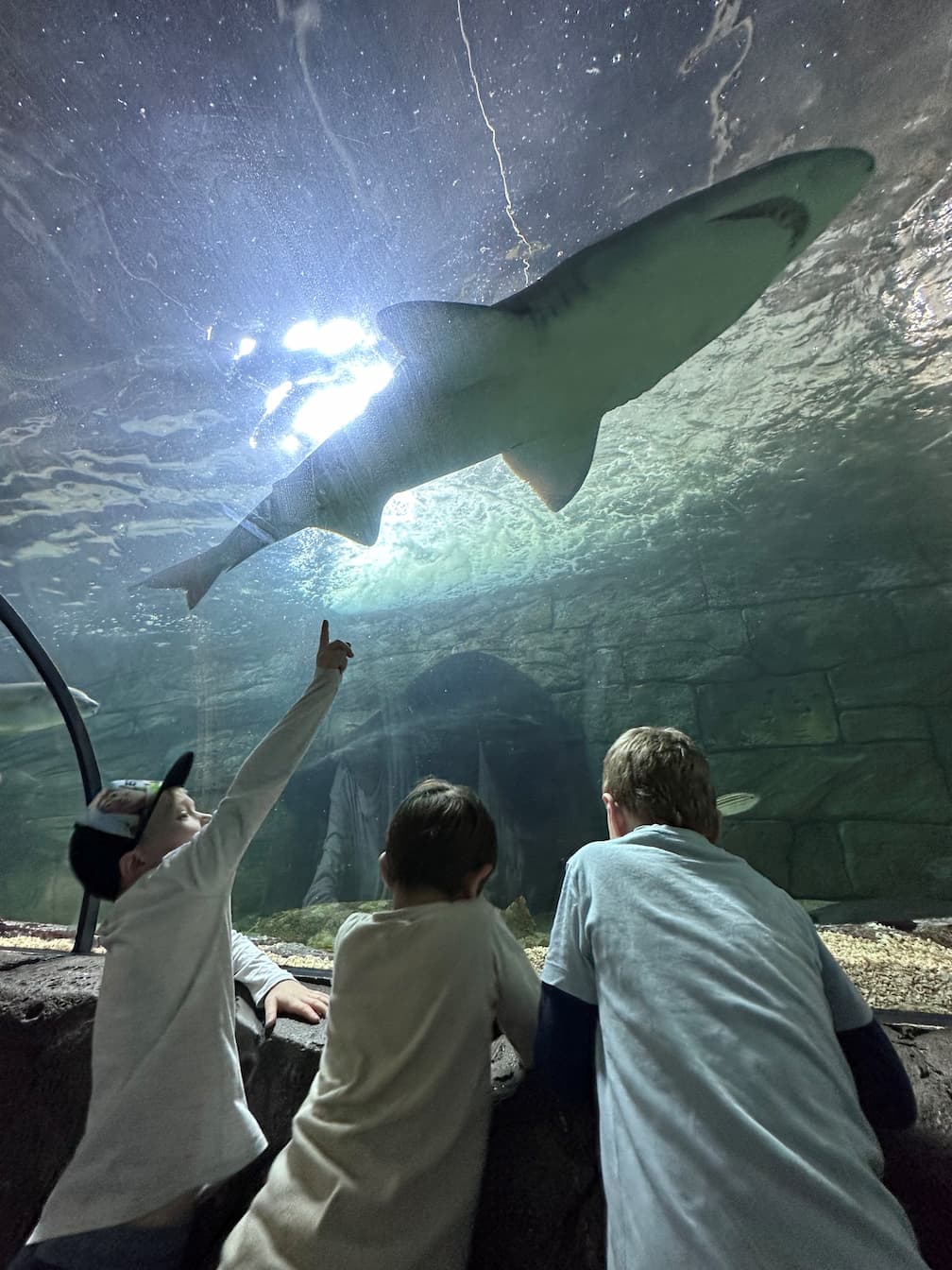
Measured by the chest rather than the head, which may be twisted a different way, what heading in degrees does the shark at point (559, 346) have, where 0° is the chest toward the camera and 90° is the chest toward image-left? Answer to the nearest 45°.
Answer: approximately 315°

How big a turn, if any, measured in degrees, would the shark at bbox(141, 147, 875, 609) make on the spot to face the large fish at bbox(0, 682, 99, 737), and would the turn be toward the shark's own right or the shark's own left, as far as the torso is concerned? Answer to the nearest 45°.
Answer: approximately 180°

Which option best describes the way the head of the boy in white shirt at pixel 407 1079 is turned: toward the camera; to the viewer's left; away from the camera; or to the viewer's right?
away from the camera
